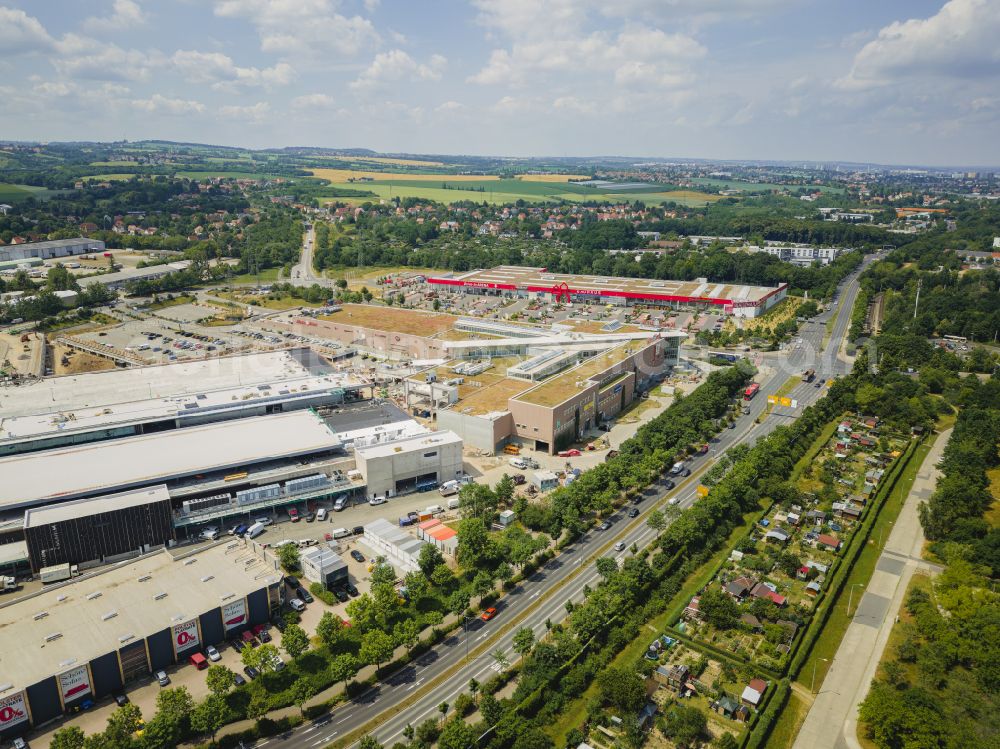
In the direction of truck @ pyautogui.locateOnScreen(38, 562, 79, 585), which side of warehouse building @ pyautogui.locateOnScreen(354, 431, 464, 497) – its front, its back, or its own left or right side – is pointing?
right

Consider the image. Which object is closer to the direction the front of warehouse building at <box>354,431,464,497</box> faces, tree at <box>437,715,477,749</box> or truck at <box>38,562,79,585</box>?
the tree

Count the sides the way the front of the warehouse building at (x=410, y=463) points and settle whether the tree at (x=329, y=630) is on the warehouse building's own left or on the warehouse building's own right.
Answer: on the warehouse building's own right

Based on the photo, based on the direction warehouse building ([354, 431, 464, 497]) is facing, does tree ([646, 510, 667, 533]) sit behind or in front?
in front

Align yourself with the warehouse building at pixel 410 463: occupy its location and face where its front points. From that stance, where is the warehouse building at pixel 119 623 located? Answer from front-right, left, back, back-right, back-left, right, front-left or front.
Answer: right

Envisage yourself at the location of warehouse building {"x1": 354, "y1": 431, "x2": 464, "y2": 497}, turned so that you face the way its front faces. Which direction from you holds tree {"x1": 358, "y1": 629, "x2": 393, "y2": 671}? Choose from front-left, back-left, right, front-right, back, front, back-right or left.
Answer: front-right

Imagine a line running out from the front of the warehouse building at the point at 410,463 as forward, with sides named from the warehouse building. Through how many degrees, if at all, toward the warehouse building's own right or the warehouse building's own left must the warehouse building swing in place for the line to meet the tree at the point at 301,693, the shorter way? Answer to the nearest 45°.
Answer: approximately 45° to the warehouse building's own right

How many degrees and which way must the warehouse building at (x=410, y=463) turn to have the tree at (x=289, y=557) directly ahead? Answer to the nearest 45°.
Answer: approximately 90° to its right

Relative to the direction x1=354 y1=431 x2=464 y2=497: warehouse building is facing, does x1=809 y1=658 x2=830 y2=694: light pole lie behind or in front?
in front

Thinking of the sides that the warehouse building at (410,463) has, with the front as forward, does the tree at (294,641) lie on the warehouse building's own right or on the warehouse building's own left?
on the warehouse building's own right

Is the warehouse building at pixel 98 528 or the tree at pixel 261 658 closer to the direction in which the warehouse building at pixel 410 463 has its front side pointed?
the tree

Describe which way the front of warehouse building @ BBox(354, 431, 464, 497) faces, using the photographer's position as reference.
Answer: facing the viewer and to the right of the viewer
